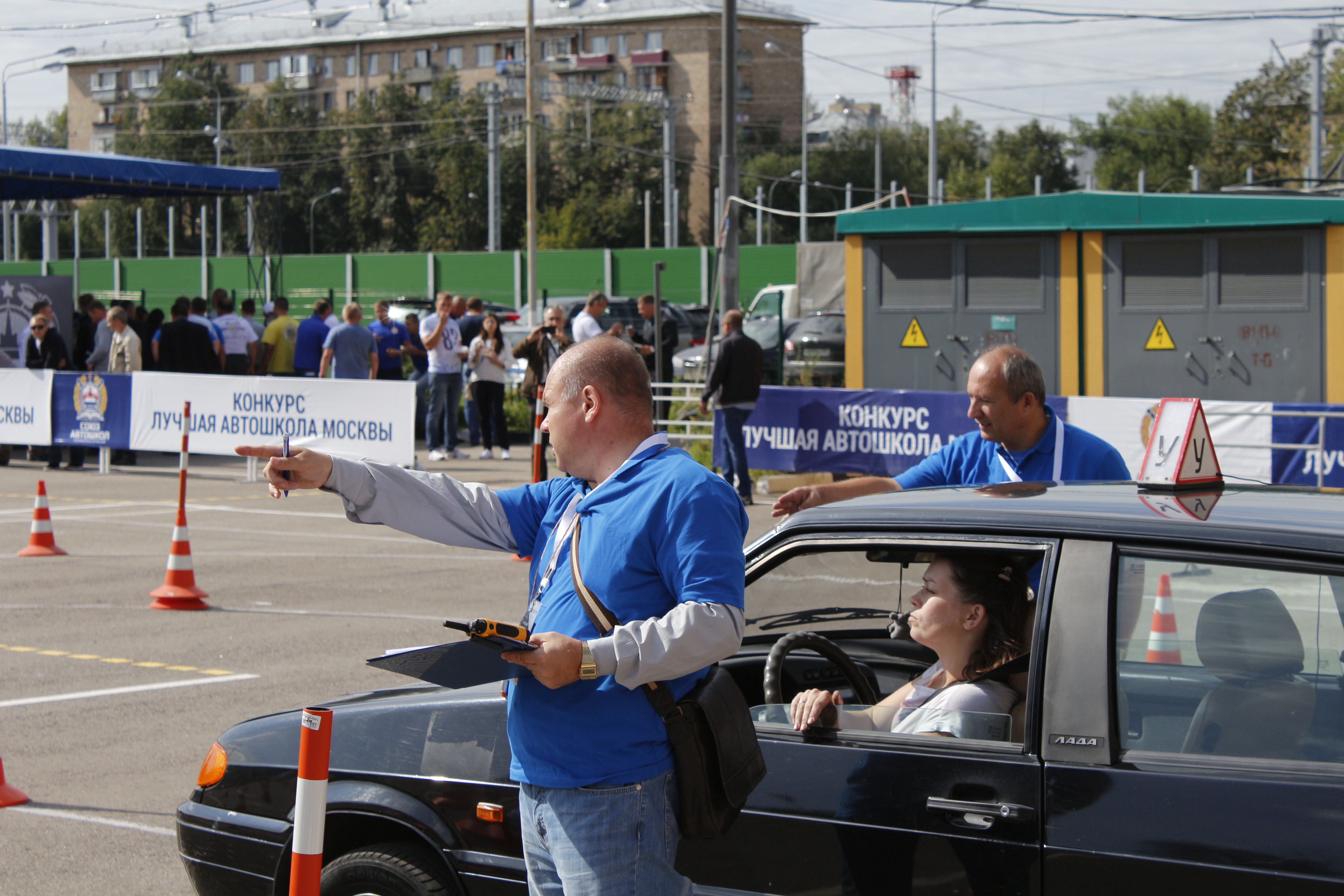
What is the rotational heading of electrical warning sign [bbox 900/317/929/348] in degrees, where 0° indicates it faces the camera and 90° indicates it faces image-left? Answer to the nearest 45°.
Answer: approximately 0°

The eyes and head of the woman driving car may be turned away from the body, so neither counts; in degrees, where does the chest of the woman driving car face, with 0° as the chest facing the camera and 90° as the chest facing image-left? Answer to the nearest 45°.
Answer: approximately 90°

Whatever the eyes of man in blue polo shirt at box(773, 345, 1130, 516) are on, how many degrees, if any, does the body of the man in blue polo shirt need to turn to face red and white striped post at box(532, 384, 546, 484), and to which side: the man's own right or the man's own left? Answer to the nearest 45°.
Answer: approximately 90° to the man's own right

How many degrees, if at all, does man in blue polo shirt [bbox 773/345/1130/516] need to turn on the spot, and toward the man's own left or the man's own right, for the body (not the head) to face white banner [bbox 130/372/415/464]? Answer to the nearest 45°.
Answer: approximately 90° to the man's own right

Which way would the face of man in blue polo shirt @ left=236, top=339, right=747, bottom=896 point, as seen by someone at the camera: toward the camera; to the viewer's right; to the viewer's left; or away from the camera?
to the viewer's left

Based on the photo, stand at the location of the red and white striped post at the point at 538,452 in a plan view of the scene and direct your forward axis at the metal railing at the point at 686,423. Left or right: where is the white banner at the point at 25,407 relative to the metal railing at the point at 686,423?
left

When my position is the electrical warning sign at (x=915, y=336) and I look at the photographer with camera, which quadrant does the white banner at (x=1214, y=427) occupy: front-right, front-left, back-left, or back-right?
back-left

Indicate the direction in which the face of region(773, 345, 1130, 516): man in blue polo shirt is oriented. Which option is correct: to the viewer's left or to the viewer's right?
to the viewer's left
